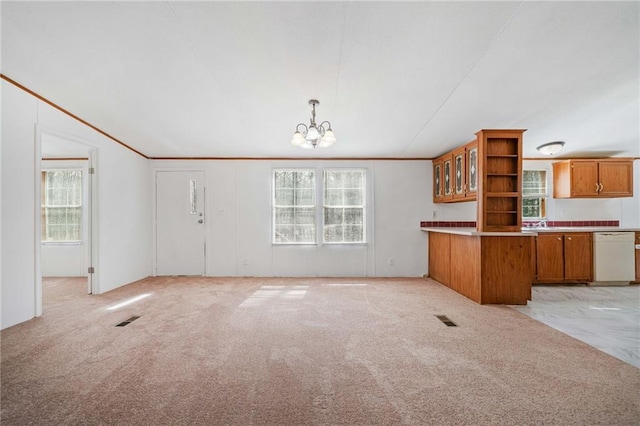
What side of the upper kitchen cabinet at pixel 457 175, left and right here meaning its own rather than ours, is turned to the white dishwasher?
back

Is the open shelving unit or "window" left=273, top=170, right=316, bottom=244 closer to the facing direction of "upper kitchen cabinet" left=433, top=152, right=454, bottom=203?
the window

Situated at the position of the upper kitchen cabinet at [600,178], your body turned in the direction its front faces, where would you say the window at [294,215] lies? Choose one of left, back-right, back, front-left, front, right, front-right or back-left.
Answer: right

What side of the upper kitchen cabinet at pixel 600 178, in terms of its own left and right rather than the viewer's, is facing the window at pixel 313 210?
right

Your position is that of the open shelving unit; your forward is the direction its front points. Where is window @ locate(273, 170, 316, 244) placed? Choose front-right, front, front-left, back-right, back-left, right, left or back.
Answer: back-right

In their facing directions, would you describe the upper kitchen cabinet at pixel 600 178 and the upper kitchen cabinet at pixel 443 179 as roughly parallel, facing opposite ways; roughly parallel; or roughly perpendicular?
roughly perpendicular

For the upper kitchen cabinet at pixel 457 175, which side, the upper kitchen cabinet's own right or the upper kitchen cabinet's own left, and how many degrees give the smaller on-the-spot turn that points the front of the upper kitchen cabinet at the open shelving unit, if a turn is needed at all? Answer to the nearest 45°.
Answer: approximately 90° to the upper kitchen cabinet's own left

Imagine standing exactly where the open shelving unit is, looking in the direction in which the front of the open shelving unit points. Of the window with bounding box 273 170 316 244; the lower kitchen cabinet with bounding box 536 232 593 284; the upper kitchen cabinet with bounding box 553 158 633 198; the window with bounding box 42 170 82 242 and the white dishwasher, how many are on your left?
3

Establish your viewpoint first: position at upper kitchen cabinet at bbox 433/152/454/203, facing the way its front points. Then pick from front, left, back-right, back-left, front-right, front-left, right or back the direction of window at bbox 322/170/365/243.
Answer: front-right

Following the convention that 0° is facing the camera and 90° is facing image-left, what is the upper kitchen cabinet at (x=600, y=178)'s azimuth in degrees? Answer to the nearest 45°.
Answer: approximately 315°

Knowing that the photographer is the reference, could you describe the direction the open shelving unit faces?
facing the viewer and to the right of the viewer

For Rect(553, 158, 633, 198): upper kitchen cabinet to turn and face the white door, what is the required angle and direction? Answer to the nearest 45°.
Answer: approximately 90° to its right

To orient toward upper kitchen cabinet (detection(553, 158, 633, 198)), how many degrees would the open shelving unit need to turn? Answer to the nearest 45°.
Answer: approximately 90° to its left

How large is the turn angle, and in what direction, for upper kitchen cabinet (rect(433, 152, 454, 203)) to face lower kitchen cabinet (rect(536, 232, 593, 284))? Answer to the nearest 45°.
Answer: approximately 135° to its left
